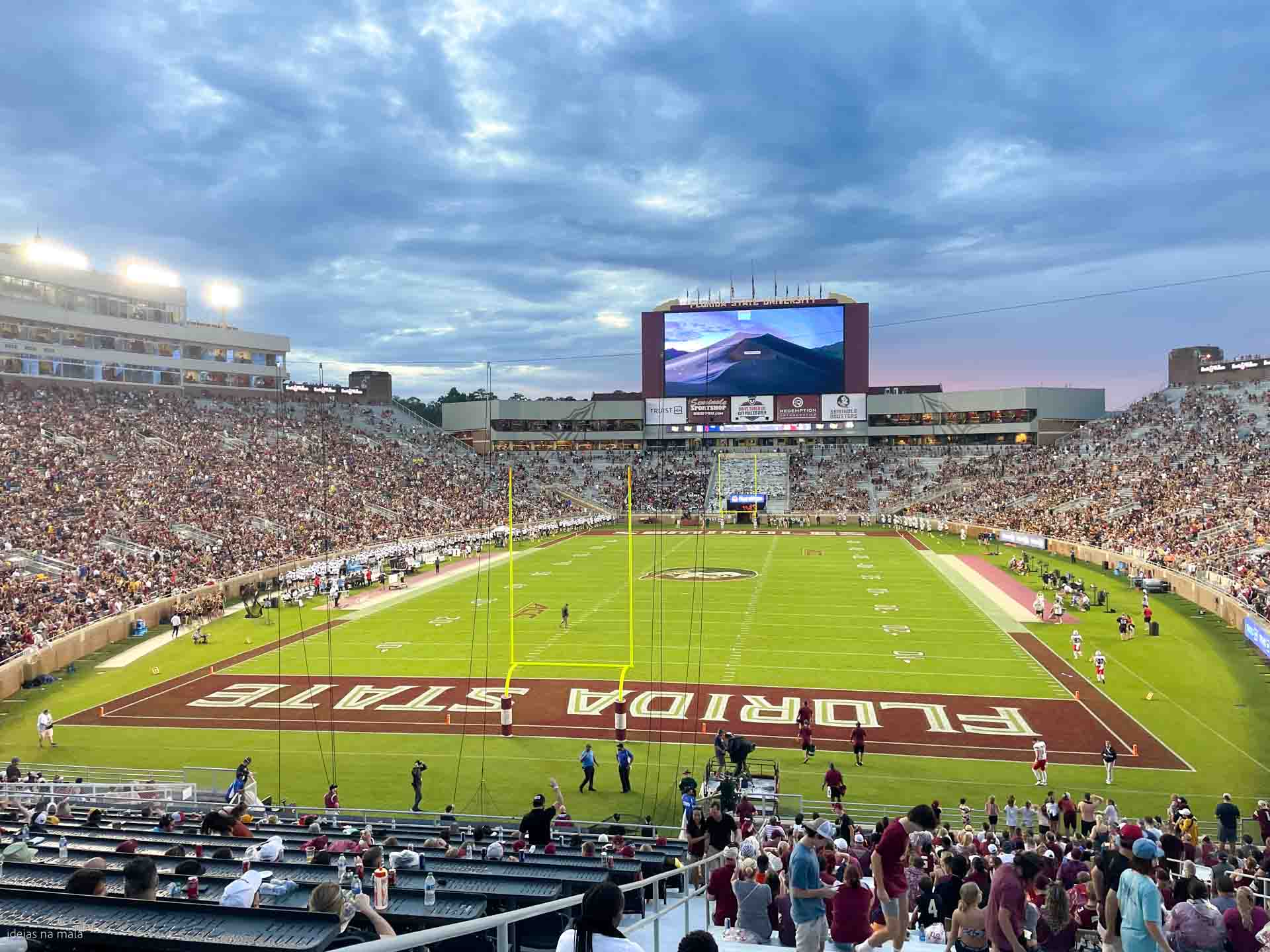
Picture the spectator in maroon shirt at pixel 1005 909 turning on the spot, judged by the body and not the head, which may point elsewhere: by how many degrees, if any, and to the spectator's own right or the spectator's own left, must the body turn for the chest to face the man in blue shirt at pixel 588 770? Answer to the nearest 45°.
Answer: approximately 135° to the spectator's own left

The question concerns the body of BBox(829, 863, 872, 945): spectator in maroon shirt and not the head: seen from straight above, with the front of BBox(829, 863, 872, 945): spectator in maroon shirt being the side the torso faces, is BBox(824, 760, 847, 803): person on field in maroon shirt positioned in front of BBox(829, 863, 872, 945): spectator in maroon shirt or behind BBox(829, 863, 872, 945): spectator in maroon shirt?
in front

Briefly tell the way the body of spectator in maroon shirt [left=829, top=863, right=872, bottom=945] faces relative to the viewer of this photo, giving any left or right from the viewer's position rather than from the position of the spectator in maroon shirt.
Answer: facing away from the viewer

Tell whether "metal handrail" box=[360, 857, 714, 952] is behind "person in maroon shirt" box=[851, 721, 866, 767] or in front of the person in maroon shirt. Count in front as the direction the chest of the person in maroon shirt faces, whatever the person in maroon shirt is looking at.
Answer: behind

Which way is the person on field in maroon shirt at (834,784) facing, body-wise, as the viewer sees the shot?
away from the camera

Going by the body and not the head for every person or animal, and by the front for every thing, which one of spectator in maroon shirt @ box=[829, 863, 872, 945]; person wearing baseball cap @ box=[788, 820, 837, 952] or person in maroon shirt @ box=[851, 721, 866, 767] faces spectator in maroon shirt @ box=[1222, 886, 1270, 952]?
the person wearing baseball cap

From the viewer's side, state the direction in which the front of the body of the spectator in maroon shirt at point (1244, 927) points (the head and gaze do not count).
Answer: away from the camera

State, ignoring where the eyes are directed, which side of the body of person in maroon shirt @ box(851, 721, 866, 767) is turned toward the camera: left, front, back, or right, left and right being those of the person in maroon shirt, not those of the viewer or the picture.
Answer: back

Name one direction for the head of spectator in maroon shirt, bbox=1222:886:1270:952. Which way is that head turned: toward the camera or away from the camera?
away from the camera

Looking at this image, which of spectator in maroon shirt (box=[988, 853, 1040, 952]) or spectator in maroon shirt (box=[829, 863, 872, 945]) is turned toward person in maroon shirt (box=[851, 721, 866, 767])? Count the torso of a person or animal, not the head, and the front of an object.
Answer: spectator in maroon shirt (box=[829, 863, 872, 945])

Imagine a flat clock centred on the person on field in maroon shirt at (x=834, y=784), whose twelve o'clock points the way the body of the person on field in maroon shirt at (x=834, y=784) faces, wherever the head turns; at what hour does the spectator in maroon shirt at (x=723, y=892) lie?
the spectator in maroon shirt at (x=723, y=892) is roughly at 6 o'clock from the person on field in maroon shirt at (x=834, y=784).
